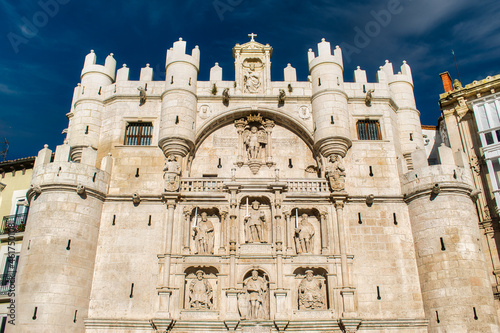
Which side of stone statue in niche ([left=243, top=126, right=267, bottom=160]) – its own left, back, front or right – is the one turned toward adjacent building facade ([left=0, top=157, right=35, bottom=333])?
right

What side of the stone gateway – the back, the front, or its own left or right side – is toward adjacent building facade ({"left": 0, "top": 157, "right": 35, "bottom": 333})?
right

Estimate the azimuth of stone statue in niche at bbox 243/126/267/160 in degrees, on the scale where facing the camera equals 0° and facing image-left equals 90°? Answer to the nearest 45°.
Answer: approximately 0°

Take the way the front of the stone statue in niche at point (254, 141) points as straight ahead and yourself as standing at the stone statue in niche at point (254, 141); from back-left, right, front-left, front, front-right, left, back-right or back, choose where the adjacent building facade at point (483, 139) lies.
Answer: left

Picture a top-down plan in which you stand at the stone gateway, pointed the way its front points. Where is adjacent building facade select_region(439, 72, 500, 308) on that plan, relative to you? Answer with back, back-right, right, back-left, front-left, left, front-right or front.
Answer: left
